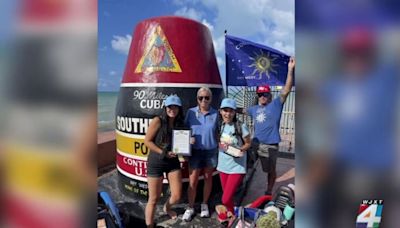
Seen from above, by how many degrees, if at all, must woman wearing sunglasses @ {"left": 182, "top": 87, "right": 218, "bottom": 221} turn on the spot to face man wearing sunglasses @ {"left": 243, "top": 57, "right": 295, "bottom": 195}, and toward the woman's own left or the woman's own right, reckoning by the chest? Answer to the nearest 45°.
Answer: approximately 135° to the woman's own left

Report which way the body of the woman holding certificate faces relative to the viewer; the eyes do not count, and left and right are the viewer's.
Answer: facing the viewer and to the right of the viewer

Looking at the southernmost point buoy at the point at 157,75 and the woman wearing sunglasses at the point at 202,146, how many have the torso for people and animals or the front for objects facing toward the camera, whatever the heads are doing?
2

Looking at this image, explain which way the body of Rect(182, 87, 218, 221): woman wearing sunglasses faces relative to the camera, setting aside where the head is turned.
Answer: toward the camera

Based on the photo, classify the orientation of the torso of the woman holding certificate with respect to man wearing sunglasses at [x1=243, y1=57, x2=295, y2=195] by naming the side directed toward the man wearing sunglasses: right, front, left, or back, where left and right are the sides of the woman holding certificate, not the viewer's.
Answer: left

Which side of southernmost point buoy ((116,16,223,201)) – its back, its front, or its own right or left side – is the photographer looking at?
front
